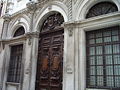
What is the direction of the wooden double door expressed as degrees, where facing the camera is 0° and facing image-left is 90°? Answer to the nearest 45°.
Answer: approximately 45°

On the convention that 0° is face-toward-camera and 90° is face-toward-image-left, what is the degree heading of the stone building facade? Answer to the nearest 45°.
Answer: approximately 45°
